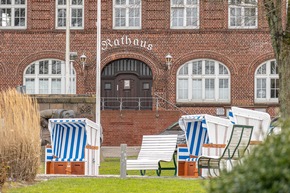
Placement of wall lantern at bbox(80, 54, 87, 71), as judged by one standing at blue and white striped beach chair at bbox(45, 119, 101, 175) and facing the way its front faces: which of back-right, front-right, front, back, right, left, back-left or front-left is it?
back-right

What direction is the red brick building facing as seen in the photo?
toward the camera

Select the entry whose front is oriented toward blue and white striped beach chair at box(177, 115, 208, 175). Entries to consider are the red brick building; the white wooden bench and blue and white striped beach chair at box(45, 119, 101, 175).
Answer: the red brick building

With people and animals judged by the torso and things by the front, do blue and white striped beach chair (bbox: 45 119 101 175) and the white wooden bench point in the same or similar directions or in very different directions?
same or similar directions

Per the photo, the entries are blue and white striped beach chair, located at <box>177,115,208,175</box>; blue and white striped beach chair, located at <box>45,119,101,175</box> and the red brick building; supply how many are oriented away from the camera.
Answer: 0

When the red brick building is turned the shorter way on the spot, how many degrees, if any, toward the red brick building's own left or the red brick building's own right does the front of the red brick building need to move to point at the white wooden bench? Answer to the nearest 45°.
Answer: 0° — it already faces it

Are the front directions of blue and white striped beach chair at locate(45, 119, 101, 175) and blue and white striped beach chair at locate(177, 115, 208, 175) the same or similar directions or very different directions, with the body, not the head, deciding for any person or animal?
same or similar directions

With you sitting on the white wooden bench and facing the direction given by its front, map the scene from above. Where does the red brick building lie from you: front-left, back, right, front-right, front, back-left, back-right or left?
back-right

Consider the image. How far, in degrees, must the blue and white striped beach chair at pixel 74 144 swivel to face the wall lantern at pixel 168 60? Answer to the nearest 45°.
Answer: approximately 135° to its right

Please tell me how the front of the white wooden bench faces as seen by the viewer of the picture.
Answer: facing the viewer and to the left of the viewer

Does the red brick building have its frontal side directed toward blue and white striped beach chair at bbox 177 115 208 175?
yes

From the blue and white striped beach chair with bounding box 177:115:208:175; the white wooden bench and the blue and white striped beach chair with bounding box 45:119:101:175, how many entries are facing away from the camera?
0

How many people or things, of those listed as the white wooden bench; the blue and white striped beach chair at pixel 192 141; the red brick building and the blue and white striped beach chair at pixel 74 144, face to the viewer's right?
0

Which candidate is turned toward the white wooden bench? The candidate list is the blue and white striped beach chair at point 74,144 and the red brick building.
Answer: the red brick building

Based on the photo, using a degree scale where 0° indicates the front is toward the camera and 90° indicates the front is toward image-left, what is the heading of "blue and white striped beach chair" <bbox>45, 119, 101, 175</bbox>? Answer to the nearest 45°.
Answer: approximately 45°

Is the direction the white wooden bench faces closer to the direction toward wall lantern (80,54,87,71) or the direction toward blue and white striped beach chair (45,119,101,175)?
the blue and white striped beach chair
